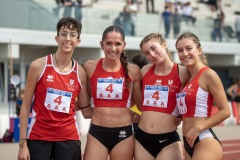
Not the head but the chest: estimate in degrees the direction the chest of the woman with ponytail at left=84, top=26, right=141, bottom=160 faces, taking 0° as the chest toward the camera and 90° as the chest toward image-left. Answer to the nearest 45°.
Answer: approximately 0°
